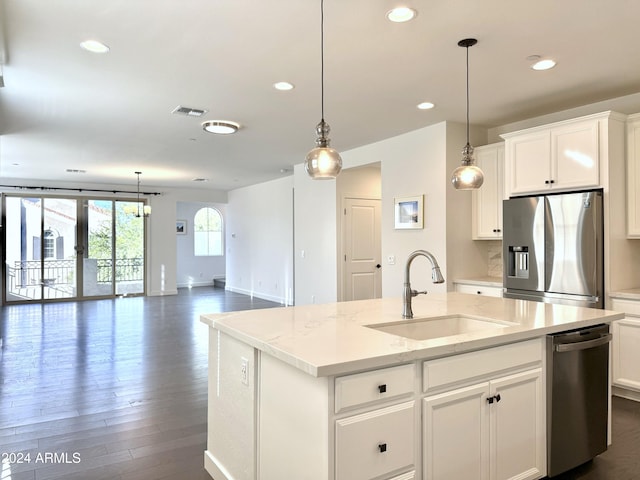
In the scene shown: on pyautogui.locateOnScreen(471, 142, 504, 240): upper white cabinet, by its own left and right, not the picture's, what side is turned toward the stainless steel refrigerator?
left

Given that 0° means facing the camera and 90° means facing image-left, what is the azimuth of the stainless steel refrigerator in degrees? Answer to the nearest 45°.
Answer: approximately 45°

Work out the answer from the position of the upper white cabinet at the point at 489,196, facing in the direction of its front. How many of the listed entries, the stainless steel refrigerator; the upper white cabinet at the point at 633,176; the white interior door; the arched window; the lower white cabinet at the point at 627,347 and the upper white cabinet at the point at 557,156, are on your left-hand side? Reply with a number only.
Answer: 4

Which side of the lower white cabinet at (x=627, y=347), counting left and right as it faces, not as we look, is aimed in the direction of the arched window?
right

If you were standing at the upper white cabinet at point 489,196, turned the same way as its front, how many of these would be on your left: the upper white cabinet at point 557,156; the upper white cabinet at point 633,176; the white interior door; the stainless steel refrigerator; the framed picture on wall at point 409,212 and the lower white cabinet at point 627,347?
4

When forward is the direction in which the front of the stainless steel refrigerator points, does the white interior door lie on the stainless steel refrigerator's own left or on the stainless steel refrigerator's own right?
on the stainless steel refrigerator's own right

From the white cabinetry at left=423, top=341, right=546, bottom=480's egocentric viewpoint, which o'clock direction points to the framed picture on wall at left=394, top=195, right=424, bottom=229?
The framed picture on wall is roughly at 7 o'clock from the white cabinetry.

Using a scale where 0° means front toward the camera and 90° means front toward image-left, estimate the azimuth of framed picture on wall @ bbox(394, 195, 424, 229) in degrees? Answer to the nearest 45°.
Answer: approximately 45°

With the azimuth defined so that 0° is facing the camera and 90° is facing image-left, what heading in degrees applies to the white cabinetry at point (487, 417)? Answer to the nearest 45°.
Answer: approximately 315°

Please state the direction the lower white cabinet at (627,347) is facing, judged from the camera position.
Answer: facing the viewer and to the left of the viewer

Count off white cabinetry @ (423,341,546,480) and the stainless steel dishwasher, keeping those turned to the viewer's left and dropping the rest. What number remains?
0

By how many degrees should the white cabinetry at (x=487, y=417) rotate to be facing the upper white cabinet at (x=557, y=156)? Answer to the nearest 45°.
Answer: approximately 135° to its left

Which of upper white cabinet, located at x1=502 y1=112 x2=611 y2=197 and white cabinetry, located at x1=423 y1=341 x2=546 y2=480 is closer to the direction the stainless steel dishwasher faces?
the white cabinetry

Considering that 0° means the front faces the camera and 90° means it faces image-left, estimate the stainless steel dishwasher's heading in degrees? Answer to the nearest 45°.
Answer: approximately 315°

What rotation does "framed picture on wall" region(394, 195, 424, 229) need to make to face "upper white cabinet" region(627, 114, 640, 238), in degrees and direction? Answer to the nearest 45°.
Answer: approximately 90° to its left

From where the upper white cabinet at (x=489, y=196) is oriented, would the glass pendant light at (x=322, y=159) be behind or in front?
in front

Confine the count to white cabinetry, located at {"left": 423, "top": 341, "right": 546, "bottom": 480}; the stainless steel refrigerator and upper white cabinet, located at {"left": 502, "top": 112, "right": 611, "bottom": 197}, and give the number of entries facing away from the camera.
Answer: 0
